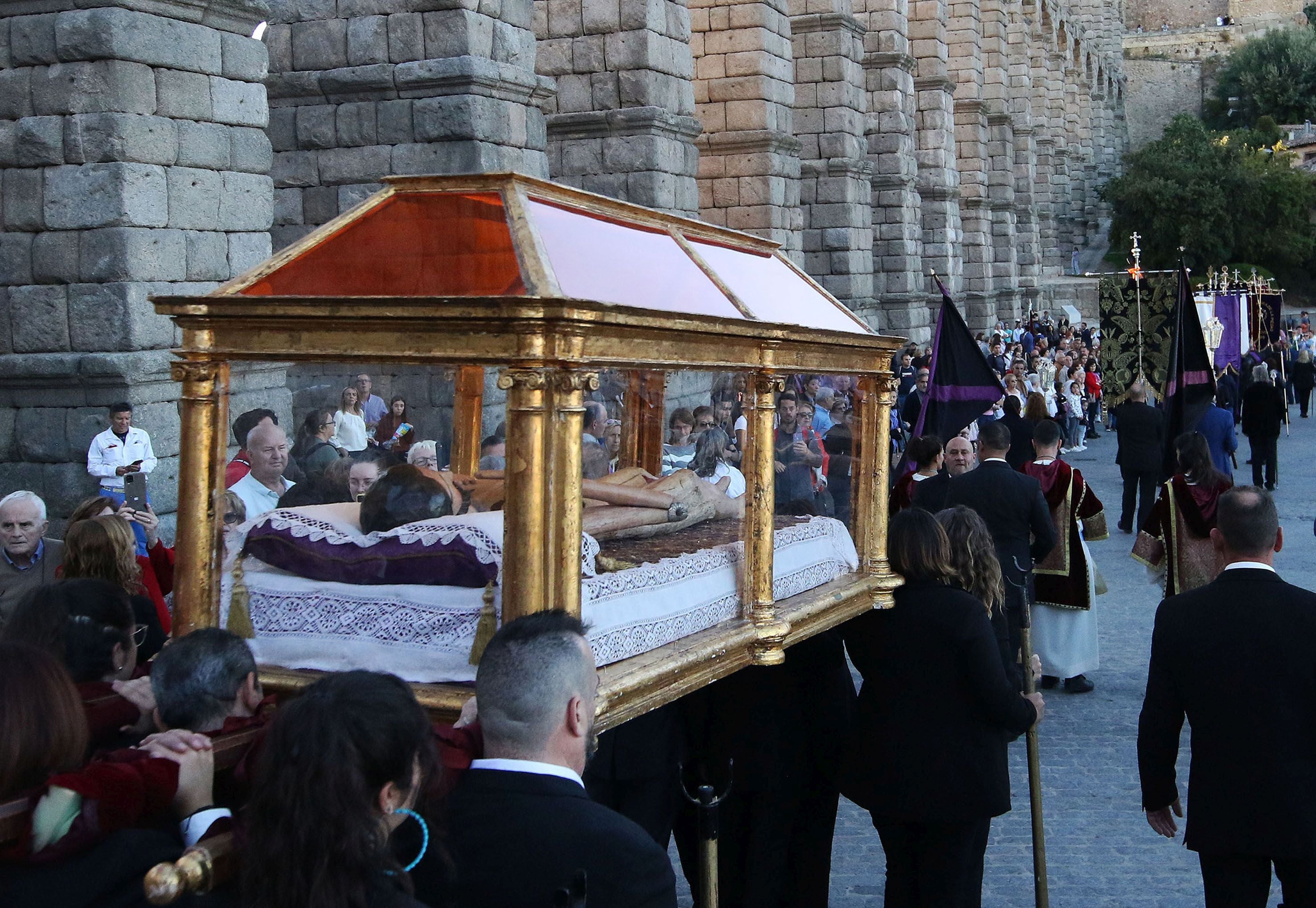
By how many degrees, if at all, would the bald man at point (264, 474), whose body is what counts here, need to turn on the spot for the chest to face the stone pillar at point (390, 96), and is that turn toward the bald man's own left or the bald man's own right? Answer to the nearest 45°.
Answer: approximately 135° to the bald man's own left

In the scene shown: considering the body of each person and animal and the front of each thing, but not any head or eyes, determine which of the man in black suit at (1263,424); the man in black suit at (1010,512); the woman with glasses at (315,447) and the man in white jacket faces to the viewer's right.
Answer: the woman with glasses

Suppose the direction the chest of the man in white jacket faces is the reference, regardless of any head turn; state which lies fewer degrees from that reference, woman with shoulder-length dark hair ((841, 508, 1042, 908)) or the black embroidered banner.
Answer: the woman with shoulder-length dark hair

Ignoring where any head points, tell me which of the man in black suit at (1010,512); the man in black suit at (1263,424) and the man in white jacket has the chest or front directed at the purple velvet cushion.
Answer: the man in white jacket

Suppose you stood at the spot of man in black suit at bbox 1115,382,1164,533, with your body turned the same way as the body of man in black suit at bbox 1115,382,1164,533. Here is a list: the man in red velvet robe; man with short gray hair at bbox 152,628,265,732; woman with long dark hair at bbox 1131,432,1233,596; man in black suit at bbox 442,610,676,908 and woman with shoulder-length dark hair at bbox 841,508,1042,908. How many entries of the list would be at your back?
5

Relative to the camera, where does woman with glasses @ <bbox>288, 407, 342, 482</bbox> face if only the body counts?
to the viewer's right

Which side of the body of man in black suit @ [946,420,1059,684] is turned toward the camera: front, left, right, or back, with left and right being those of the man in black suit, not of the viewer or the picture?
back

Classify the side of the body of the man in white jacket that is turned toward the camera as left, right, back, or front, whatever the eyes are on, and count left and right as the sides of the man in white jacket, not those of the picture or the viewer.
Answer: front

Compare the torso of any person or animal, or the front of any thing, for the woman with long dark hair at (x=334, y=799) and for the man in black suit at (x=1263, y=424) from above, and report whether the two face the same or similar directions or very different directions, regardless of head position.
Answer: same or similar directions

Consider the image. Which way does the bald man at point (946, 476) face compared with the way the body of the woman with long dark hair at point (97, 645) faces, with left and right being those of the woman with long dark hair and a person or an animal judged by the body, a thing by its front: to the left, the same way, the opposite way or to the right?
the opposite way

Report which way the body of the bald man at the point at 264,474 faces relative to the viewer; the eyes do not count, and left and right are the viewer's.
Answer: facing the viewer and to the right of the viewer

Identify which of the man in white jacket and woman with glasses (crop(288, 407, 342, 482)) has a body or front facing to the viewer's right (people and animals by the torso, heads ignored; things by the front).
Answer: the woman with glasses

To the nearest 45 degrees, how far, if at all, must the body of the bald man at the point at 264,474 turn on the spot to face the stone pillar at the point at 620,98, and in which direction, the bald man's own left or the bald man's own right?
approximately 135° to the bald man's own left

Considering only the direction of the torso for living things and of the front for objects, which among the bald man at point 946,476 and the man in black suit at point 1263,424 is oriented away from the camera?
the man in black suit

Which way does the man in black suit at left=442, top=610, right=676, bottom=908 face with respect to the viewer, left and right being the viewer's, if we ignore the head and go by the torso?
facing away from the viewer and to the right of the viewer

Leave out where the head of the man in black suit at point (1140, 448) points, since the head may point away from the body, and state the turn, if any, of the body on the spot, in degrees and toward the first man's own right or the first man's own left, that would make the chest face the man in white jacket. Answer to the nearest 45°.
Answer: approximately 135° to the first man's own left

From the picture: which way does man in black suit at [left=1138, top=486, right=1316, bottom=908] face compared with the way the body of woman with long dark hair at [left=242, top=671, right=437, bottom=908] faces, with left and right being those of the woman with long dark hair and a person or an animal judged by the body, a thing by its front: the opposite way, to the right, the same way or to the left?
the same way

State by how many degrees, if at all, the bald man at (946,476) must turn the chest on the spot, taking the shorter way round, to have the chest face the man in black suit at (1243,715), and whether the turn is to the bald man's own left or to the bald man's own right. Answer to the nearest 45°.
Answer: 0° — they already face them
